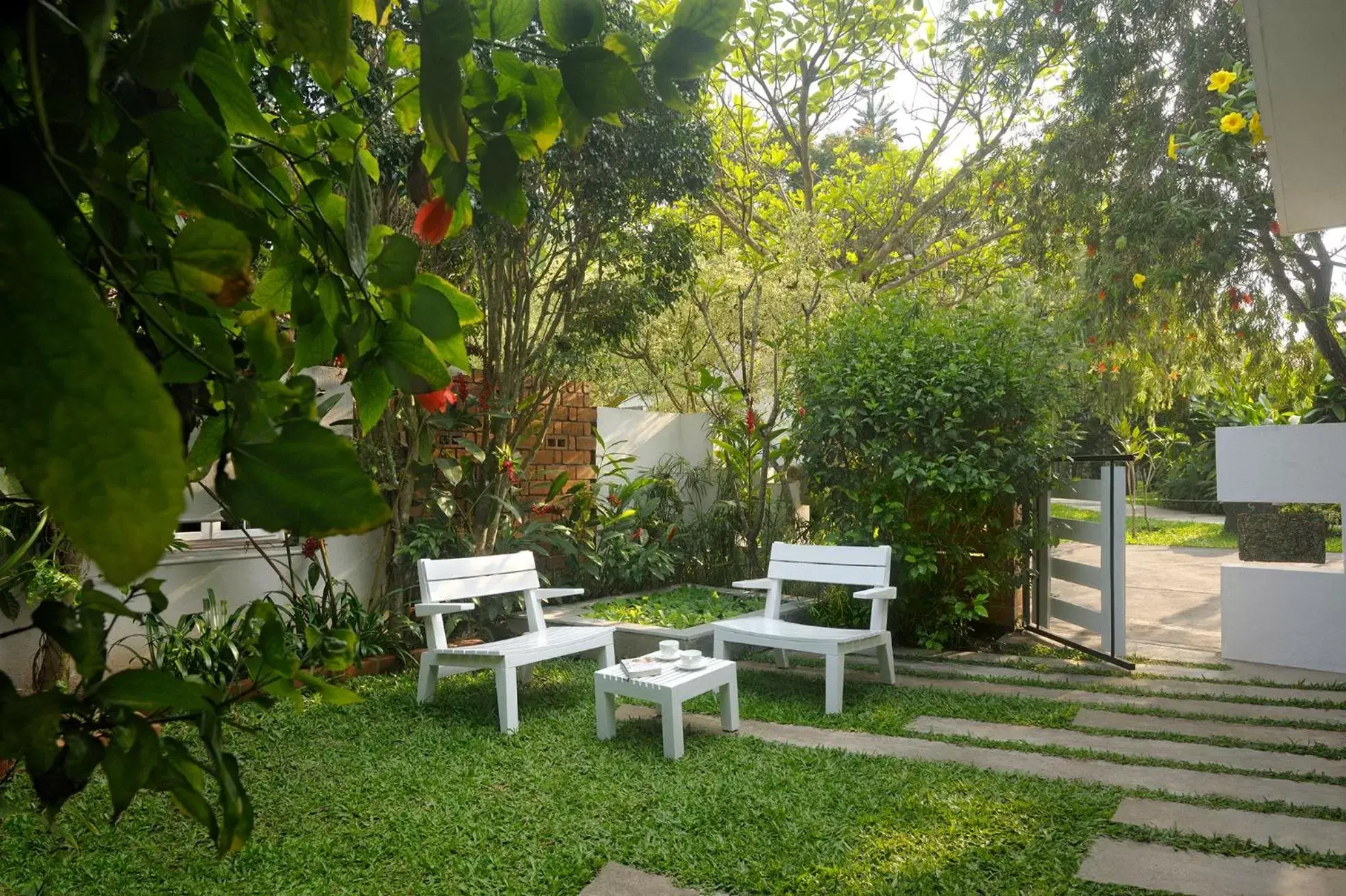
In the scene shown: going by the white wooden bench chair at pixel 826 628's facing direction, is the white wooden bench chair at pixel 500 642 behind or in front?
in front

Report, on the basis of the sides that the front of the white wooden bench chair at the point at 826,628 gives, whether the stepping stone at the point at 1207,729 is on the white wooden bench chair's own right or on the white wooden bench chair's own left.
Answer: on the white wooden bench chair's own left

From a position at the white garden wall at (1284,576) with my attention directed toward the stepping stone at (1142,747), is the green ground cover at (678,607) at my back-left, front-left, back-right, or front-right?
front-right

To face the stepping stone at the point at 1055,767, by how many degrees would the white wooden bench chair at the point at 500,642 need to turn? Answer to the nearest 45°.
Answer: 0° — it already faces it

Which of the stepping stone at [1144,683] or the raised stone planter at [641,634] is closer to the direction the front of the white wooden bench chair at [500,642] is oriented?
the stepping stone

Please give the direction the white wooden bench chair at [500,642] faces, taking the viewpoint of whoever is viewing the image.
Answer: facing the viewer and to the right of the viewer

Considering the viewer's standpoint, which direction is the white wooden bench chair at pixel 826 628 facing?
facing the viewer and to the left of the viewer

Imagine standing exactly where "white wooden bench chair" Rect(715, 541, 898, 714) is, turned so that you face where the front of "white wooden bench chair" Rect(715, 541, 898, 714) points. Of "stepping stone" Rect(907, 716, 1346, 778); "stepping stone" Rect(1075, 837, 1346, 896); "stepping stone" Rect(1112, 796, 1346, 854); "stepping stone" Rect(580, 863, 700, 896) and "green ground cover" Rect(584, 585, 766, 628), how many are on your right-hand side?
1

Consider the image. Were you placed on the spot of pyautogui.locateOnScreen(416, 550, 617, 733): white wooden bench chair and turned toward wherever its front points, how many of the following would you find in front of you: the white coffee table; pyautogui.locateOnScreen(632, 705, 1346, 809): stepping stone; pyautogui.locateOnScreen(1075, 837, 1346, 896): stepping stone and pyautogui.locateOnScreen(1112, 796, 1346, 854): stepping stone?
4

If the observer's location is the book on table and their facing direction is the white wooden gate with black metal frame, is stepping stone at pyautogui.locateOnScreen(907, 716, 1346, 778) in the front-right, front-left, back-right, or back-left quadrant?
front-right

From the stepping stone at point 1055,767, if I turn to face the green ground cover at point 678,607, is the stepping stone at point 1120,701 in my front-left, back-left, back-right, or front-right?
front-right

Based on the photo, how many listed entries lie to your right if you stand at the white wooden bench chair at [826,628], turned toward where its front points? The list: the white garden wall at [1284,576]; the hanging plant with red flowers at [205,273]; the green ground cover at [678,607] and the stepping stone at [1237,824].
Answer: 1

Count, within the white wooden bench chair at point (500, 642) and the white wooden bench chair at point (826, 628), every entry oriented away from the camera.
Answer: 0

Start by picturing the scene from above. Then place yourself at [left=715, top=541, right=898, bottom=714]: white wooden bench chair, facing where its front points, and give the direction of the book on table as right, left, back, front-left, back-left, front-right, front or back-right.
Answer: front

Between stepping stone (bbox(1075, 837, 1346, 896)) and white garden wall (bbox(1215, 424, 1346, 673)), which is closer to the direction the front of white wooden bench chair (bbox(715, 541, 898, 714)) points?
the stepping stone

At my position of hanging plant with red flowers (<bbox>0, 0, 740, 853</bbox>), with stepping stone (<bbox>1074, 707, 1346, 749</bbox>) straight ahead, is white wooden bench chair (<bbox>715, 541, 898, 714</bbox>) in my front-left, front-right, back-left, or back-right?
front-left

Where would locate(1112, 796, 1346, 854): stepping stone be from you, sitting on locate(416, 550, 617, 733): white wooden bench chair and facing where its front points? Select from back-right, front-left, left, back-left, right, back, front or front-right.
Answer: front

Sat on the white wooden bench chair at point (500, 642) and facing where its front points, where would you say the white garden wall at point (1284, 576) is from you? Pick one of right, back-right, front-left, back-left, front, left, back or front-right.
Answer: front-left
